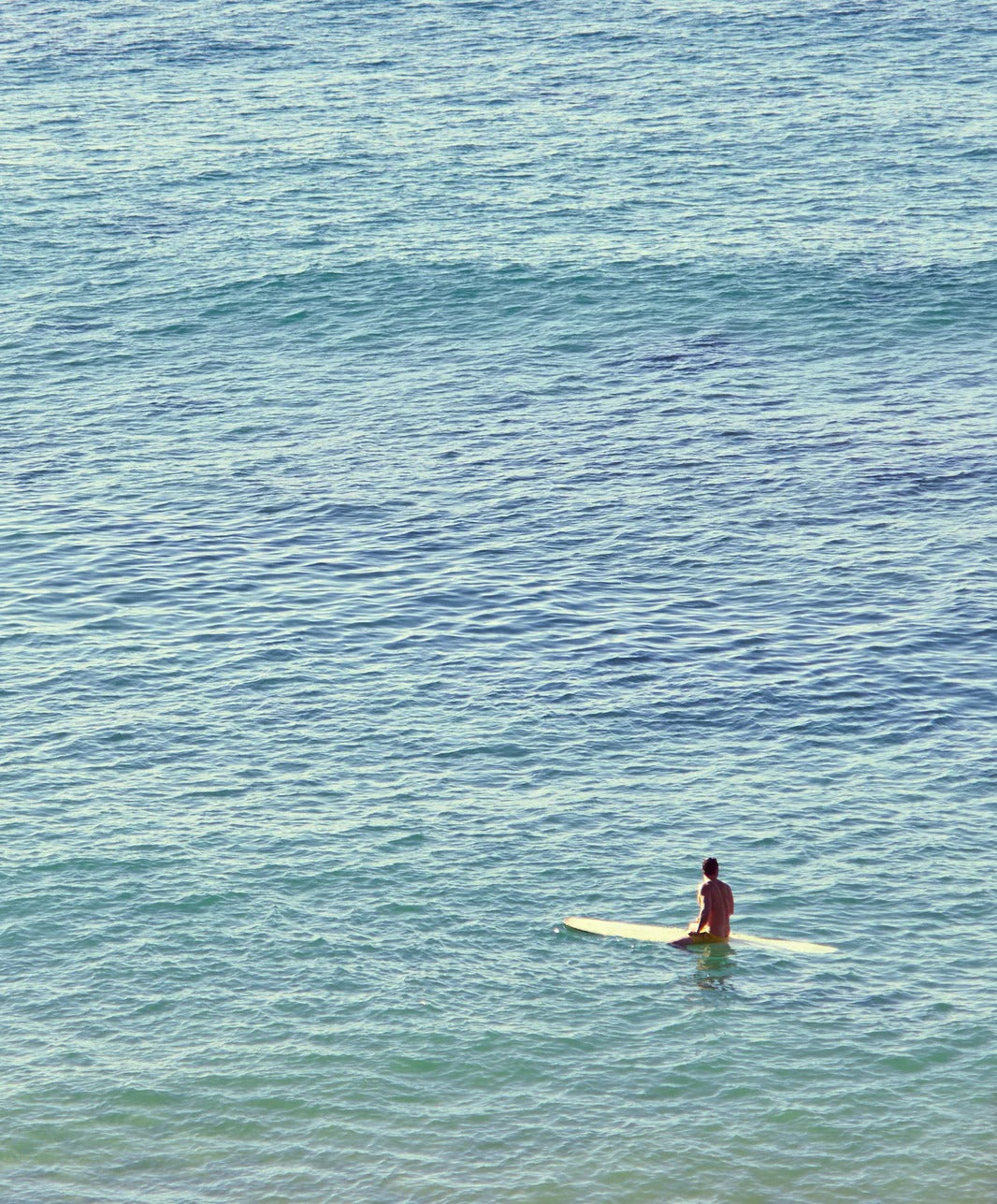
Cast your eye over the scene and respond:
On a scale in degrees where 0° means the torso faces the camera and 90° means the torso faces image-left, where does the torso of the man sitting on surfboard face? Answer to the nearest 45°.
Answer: approximately 135°
